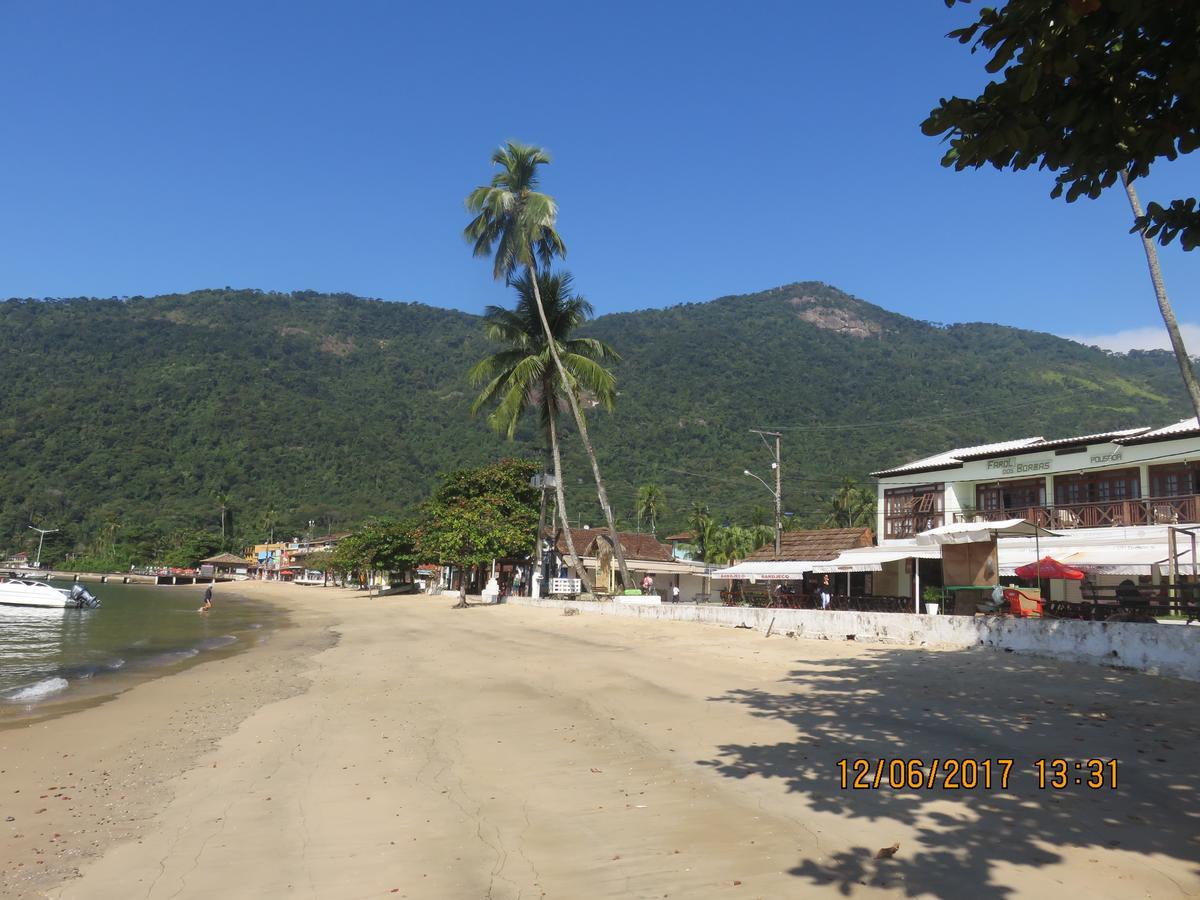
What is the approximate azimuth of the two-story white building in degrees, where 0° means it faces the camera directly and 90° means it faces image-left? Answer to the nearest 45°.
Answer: approximately 45°

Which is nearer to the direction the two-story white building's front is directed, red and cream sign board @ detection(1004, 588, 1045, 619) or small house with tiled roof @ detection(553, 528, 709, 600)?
the red and cream sign board

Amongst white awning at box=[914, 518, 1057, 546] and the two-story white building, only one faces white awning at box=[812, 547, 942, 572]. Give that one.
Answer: the two-story white building

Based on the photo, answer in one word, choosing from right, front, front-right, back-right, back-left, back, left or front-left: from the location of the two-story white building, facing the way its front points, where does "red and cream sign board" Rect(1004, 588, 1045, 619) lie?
front-left

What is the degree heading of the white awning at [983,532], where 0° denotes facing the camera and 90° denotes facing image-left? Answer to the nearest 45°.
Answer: approximately 45°

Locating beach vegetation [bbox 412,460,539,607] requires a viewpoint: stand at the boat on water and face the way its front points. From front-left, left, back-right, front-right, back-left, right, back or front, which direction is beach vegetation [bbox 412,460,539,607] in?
back-left

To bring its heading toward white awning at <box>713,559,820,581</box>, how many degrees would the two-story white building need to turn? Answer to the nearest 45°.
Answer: approximately 45° to its right

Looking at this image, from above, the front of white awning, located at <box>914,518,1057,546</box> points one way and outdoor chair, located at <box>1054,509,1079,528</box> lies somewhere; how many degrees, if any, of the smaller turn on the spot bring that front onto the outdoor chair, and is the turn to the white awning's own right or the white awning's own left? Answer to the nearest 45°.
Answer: approximately 135° to the white awning's own right

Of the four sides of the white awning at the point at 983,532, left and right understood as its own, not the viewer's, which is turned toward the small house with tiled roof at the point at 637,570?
right

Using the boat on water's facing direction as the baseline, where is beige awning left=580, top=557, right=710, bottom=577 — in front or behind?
behind

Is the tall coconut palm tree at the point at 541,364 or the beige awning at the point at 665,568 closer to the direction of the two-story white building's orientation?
the tall coconut palm tree

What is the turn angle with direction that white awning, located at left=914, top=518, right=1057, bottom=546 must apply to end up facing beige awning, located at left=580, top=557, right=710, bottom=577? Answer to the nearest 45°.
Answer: approximately 90° to its right

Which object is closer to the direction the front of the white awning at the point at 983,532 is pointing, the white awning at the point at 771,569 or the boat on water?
the boat on water

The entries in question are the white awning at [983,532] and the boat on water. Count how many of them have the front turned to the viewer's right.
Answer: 0

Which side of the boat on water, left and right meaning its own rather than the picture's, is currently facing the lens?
left
